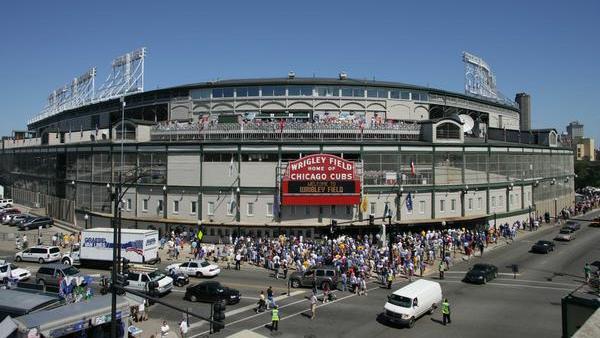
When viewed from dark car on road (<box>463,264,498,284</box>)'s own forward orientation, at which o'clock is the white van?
The white van is roughly at 11 o'clock from the dark car on road.

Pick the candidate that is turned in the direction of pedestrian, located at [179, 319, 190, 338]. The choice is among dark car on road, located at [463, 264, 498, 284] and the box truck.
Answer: the dark car on road

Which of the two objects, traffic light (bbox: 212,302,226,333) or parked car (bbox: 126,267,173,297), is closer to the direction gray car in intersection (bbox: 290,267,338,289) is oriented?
the parked car

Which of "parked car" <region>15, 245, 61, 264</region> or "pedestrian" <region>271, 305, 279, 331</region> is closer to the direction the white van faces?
the pedestrian

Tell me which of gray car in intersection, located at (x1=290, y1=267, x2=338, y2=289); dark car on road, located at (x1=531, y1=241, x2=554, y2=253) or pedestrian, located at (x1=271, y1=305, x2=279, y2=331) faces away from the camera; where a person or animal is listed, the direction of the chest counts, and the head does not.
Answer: the pedestrian

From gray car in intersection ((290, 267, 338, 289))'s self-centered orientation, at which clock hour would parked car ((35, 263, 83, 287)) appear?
parked car ((35, 263, 83, 287)) is roughly at 12 o'clock from gray car in intersection ((290, 267, 338, 289)).

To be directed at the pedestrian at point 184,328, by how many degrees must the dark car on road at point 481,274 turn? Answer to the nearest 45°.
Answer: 0° — it already faces them

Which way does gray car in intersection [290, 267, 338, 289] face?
to the viewer's left

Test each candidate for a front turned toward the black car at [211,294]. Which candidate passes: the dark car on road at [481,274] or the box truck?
the dark car on road at [481,274]

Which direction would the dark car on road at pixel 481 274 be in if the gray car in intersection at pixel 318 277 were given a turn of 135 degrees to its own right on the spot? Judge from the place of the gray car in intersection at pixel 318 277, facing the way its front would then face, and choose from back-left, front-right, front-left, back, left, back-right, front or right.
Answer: front-right

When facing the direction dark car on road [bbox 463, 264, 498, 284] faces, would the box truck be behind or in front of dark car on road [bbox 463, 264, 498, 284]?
in front

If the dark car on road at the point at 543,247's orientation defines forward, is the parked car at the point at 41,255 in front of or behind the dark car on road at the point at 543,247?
in front

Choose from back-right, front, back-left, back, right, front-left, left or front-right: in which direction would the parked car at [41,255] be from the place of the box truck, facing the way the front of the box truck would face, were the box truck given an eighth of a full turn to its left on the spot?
front-right

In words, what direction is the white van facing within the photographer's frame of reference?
facing the viewer and to the left of the viewer
